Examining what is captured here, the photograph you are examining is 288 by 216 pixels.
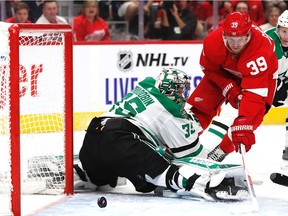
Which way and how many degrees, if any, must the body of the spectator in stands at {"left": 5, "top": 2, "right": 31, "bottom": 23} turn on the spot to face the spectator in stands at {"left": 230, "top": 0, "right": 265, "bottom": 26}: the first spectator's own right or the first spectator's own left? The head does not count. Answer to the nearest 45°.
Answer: approximately 90° to the first spectator's own left

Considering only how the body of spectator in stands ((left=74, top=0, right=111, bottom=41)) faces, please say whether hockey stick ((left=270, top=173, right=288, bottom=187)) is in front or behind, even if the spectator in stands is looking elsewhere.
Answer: in front

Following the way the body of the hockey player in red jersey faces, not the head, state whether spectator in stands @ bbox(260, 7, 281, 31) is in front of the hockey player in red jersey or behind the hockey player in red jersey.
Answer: behind

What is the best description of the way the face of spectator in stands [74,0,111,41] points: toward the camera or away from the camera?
toward the camera

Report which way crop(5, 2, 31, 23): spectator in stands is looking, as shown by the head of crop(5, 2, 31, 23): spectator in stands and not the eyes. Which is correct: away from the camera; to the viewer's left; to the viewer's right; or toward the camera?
toward the camera

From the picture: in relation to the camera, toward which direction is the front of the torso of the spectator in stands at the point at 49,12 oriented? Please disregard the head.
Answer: toward the camera

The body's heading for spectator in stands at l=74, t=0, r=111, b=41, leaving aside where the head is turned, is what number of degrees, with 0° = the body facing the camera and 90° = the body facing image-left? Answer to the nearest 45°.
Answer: approximately 0°

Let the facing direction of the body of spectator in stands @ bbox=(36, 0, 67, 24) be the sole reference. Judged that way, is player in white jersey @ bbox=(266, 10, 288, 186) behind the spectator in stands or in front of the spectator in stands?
in front

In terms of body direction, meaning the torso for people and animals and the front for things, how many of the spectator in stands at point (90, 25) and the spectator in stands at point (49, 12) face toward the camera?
2

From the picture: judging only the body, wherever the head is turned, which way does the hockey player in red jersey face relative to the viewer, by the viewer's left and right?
facing the viewer and to the left of the viewer
